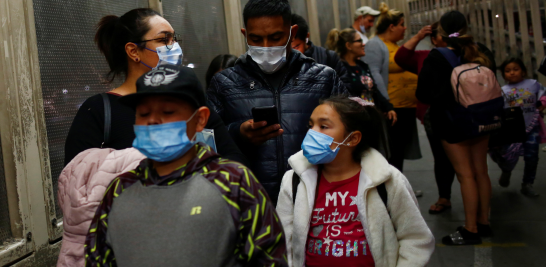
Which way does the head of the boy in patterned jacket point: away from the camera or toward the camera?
toward the camera

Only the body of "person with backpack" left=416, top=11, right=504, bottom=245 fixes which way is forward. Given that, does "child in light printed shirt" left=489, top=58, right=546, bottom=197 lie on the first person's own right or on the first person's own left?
on the first person's own right

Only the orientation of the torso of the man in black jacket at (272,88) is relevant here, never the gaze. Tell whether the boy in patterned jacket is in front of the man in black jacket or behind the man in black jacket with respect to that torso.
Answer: in front

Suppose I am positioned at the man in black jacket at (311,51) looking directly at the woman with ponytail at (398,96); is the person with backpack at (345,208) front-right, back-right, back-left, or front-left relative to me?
back-right

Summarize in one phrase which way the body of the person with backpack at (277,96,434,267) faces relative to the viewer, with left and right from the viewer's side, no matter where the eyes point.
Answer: facing the viewer and to the left of the viewer

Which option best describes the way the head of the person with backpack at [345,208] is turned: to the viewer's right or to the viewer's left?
to the viewer's left

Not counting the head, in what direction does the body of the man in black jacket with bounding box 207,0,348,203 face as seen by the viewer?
toward the camera

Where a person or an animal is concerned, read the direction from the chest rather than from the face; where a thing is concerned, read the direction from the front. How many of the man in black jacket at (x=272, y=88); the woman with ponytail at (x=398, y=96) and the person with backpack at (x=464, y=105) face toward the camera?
1

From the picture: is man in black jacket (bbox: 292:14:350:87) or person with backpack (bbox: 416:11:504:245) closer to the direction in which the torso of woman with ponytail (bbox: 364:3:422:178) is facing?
the person with backpack

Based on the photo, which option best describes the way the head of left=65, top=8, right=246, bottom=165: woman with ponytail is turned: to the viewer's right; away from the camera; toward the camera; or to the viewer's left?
to the viewer's right

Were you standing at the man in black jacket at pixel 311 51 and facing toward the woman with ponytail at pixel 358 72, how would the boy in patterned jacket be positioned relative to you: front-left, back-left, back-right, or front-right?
back-right

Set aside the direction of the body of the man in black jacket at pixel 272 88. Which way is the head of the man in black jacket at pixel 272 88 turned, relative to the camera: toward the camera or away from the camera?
toward the camera

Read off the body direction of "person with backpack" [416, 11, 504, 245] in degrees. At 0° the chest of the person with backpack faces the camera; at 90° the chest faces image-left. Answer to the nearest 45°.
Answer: approximately 135°
